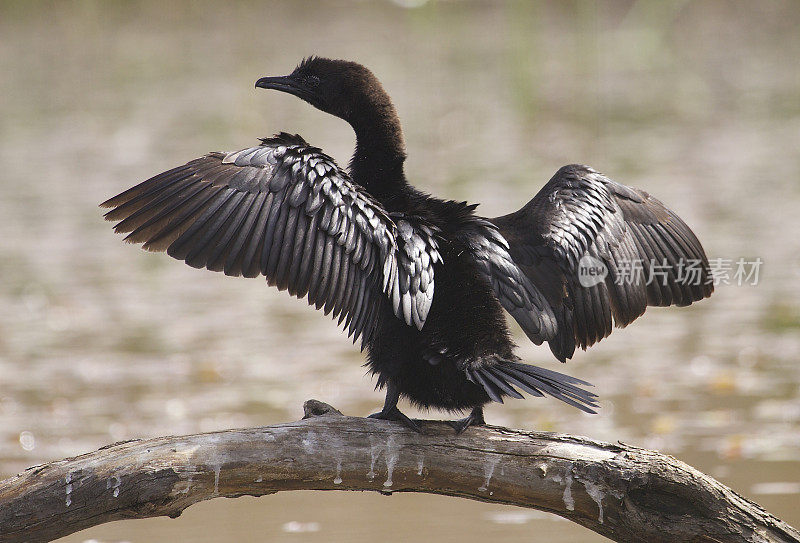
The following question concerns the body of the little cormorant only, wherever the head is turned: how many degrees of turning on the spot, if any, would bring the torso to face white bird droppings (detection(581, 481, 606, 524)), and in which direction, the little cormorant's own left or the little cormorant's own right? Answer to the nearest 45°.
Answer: approximately 135° to the little cormorant's own right

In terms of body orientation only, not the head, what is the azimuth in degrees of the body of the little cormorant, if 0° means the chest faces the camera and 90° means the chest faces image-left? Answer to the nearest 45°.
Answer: approximately 135°
